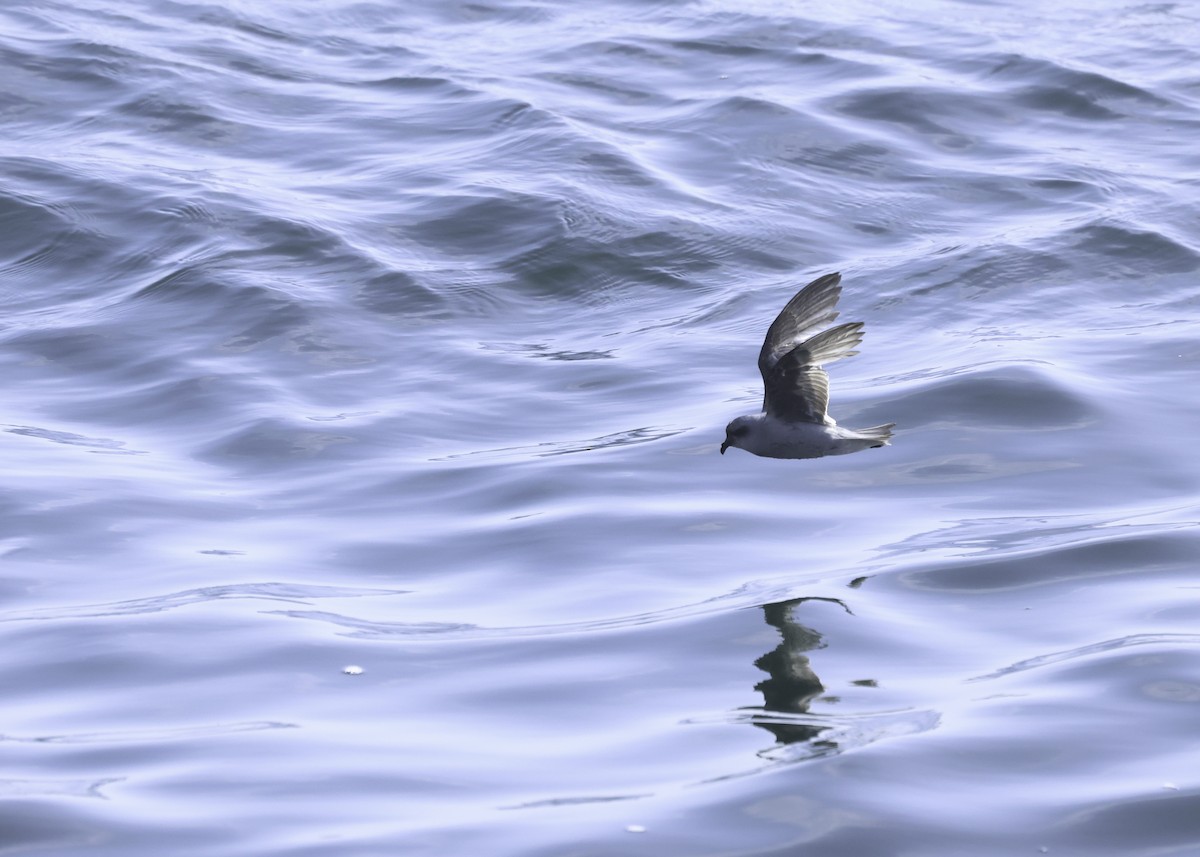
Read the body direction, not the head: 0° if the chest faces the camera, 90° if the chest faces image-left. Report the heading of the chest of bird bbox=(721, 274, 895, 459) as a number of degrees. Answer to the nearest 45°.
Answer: approximately 90°
